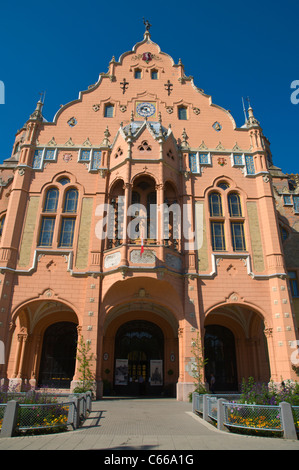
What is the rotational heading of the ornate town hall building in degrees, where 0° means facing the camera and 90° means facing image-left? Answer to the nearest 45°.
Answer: approximately 0°
